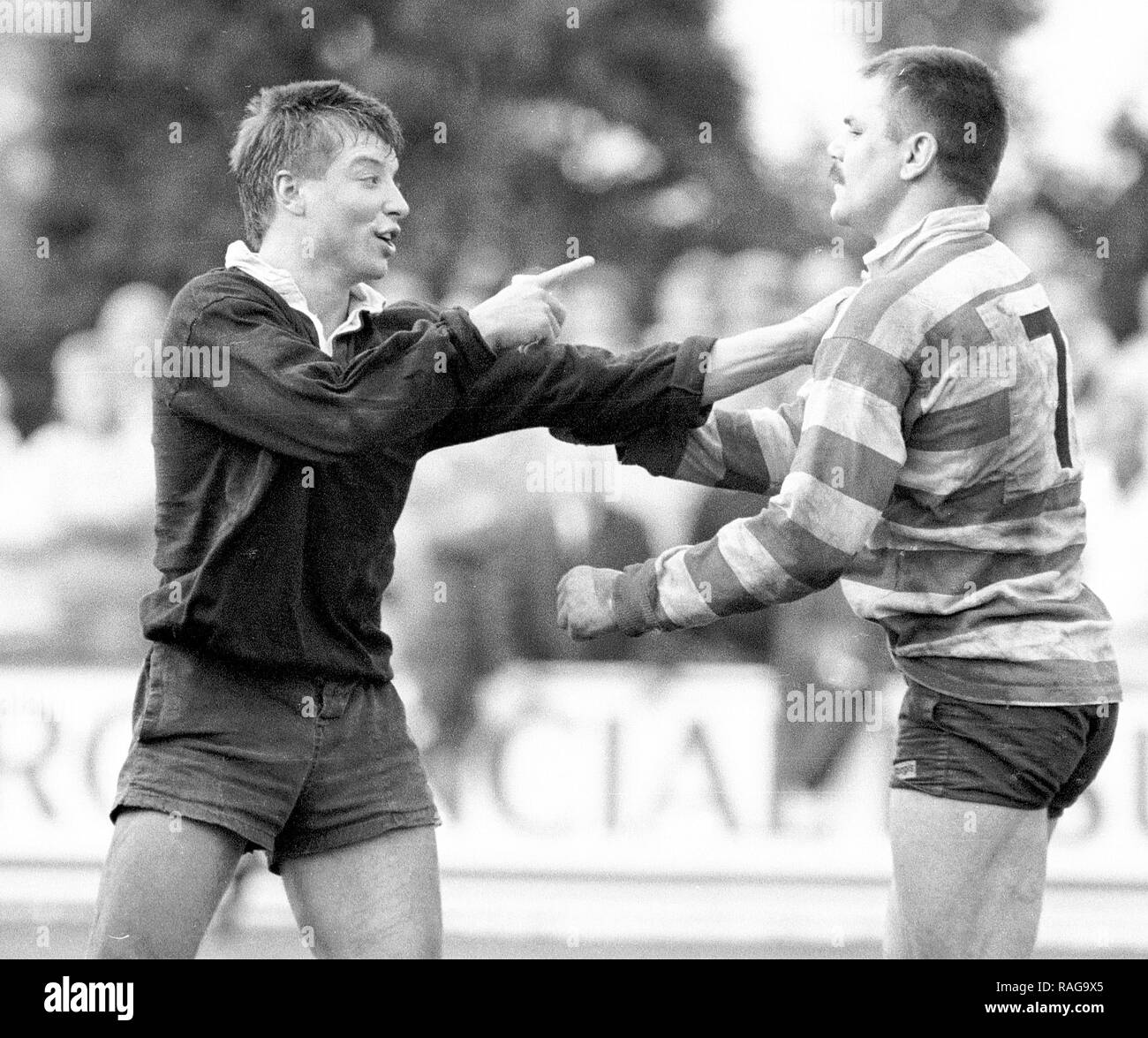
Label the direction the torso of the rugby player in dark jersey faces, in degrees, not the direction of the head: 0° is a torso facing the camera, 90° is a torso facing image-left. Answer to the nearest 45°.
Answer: approximately 315°

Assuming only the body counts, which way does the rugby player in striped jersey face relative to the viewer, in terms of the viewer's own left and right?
facing to the left of the viewer

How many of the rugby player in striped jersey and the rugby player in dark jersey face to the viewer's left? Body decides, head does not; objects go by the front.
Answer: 1

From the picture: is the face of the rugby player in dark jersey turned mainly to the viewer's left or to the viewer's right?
to the viewer's right

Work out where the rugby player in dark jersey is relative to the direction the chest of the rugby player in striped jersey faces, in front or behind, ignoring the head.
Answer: in front

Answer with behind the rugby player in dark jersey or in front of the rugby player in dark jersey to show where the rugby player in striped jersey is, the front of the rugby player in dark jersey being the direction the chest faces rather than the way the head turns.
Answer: in front
